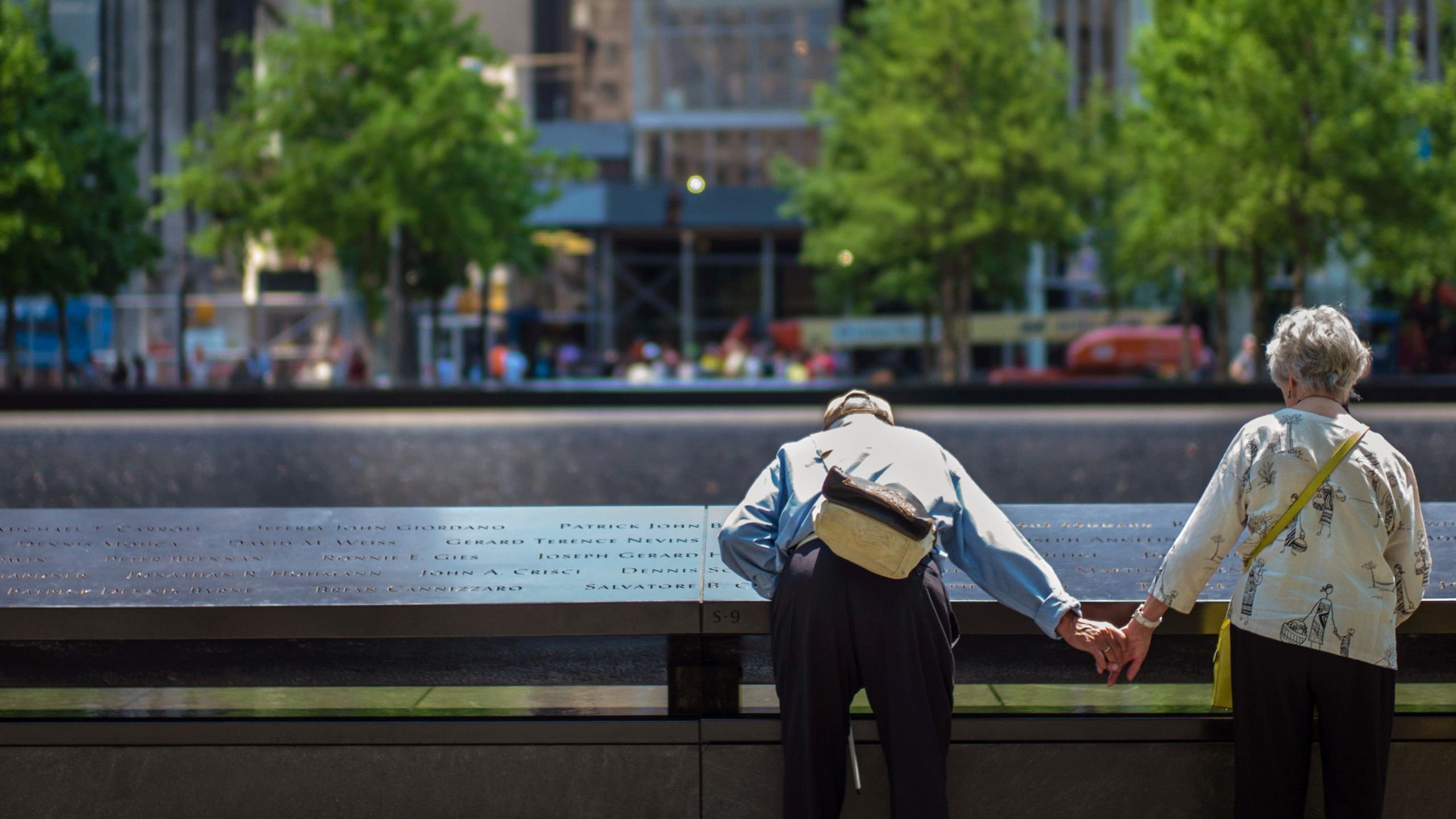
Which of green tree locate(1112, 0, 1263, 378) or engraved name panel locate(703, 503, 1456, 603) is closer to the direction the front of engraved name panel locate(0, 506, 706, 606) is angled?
the engraved name panel

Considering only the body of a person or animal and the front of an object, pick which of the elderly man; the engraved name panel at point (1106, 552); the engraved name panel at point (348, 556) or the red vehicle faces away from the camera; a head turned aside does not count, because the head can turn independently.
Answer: the elderly man

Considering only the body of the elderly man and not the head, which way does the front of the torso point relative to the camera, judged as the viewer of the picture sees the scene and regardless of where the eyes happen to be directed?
away from the camera

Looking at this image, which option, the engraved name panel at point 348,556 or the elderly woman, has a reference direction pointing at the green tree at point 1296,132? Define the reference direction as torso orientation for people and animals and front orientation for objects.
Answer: the elderly woman

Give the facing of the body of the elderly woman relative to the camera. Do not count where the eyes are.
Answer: away from the camera

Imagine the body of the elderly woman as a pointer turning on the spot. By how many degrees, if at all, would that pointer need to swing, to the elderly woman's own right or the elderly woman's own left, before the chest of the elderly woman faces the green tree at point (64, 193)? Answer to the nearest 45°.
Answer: approximately 45° to the elderly woman's own left

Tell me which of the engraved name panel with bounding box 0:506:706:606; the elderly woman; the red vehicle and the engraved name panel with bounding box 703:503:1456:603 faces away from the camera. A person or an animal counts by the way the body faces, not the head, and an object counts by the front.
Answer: the elderly woman

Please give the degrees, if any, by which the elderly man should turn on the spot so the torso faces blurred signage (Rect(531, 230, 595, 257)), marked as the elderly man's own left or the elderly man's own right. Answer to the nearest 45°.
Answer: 0° — they already face it

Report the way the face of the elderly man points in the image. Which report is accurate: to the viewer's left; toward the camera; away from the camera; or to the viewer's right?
away from the camera

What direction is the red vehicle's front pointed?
to the viewer's left

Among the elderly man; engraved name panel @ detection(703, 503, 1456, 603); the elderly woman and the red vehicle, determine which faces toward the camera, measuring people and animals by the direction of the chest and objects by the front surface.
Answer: the engraved name panel

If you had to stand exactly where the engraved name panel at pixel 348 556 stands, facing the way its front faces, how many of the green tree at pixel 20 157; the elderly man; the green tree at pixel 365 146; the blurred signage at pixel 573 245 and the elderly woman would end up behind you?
3

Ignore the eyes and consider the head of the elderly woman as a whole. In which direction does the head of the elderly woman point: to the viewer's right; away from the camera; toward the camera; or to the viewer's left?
away from the camera
